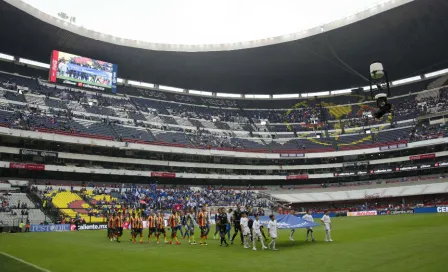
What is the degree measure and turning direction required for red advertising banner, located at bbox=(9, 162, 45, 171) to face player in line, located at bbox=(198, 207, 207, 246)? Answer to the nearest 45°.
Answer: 0° — it already faces them

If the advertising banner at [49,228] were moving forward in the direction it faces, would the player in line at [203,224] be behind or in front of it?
in front

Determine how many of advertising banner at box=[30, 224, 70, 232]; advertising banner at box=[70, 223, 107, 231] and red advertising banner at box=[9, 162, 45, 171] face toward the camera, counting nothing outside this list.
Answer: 3

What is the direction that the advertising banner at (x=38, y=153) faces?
toward the camera

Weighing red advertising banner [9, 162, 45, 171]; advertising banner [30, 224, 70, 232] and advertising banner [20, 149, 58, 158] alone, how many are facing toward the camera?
3

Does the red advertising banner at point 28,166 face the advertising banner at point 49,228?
yes

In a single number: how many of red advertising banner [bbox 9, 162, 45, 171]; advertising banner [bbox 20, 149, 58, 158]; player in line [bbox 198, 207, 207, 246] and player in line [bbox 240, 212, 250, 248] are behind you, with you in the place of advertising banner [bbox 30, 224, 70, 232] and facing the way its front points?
2

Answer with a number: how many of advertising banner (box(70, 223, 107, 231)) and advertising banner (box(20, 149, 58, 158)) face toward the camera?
2

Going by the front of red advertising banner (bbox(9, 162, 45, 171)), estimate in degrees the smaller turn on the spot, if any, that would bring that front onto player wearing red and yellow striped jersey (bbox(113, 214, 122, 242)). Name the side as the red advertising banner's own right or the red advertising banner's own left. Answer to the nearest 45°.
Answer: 0° — it already faces them

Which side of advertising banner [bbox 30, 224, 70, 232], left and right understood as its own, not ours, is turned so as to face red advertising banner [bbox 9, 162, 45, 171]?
back

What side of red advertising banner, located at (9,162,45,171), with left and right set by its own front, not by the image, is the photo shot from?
front

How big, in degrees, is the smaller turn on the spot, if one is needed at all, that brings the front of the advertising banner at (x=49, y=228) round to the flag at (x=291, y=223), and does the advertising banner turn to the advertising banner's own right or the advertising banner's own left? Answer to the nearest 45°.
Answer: approximately 45° to the advertising banner's own left

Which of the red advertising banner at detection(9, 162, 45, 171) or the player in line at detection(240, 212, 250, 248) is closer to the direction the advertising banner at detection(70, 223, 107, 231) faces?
the player in line
